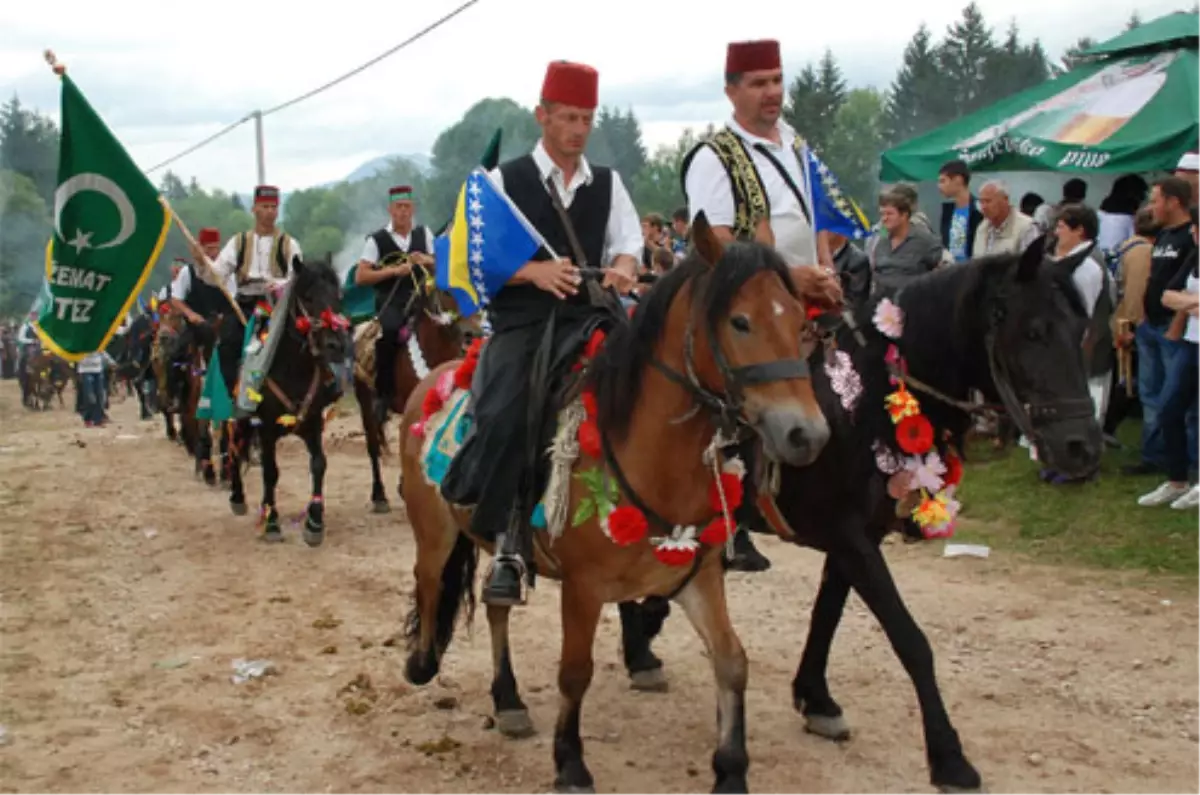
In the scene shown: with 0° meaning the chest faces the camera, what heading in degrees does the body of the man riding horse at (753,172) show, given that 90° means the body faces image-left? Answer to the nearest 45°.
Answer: approximately 315°

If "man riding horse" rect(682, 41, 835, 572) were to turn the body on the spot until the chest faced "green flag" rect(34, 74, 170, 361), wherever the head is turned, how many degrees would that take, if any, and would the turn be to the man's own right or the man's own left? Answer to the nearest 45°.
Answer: approximately 180°

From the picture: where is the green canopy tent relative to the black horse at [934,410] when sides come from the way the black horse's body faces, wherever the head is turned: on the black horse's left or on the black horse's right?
on the black horse's left

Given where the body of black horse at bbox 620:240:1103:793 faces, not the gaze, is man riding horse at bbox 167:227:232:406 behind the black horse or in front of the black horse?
behind

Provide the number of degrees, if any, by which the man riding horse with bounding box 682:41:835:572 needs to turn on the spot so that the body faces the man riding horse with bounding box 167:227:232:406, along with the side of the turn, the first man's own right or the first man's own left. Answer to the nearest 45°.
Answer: approximately 180°

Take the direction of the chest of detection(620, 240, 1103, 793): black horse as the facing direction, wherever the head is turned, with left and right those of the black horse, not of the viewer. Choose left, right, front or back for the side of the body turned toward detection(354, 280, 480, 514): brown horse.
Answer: back

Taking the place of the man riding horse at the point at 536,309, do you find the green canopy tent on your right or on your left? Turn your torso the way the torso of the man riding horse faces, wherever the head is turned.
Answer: on your left

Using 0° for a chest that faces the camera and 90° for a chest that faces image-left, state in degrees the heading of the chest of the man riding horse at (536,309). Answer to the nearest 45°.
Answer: approximately 315°

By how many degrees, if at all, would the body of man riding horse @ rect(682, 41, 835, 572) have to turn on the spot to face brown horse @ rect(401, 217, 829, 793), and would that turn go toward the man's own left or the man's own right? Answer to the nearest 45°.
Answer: approximately 45° to the man's own right
